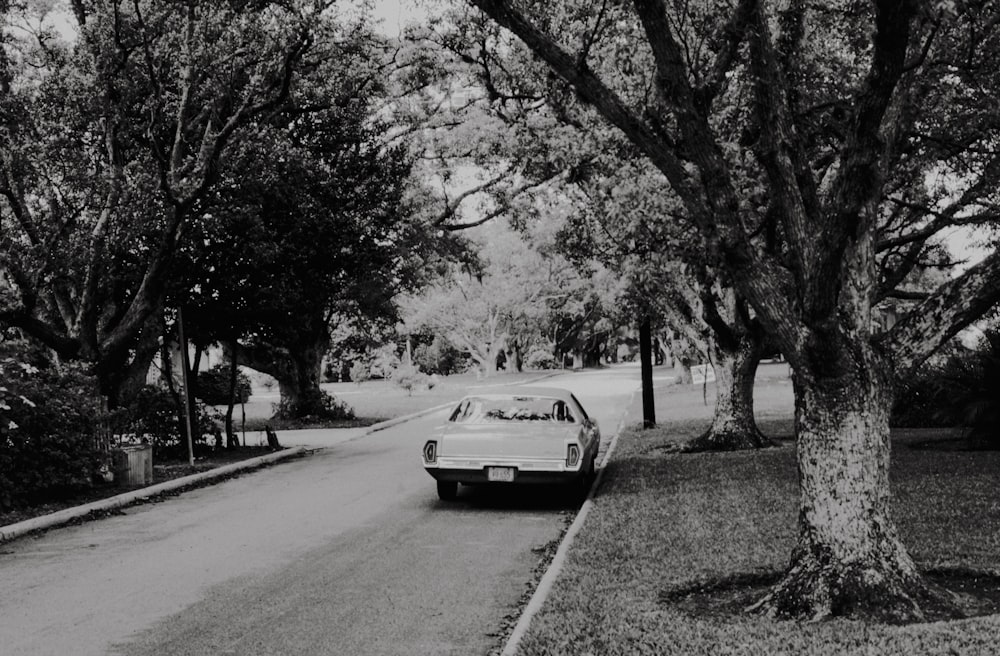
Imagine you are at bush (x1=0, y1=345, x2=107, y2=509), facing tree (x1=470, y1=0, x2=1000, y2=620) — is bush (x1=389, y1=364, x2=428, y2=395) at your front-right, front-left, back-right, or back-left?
back-left

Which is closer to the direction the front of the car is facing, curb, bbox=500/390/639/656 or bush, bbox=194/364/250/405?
the bush

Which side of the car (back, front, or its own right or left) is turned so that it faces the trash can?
left

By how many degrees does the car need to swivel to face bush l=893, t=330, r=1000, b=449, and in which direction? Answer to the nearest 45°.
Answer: approximately 45° to its right

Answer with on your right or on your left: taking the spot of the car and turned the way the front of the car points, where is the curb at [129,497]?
on your left

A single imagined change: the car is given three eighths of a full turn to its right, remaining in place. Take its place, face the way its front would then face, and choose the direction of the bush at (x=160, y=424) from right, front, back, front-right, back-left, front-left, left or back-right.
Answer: back

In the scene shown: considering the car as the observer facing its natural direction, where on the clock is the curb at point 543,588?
The curb is roughly at 6 o'clock from the car.

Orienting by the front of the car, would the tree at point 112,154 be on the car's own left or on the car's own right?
on the car's own left

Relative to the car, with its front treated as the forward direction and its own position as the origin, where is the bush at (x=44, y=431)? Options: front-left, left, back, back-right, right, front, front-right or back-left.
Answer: left

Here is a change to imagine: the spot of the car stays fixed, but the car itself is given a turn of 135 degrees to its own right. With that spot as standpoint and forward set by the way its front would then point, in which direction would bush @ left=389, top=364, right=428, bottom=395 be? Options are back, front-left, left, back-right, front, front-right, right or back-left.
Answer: back-left

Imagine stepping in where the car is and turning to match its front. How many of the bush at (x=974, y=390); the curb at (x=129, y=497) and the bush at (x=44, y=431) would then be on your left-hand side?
2

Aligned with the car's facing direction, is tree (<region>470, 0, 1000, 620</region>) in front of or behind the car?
behind

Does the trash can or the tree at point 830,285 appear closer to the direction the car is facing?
the trash can

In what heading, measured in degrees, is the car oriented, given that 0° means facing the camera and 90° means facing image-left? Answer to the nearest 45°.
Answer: approximately 180°

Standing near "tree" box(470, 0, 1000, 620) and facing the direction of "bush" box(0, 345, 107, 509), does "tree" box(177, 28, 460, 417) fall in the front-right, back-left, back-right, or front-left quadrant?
front-right
